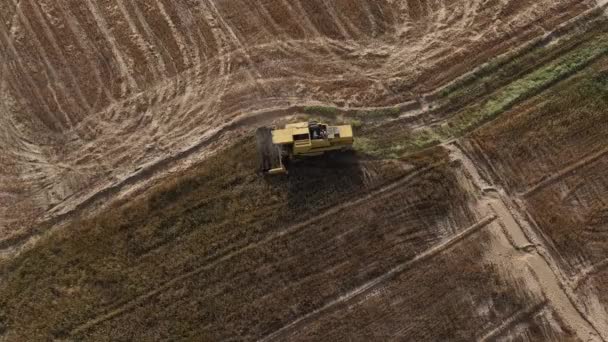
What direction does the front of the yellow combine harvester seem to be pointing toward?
to the viewer's left
